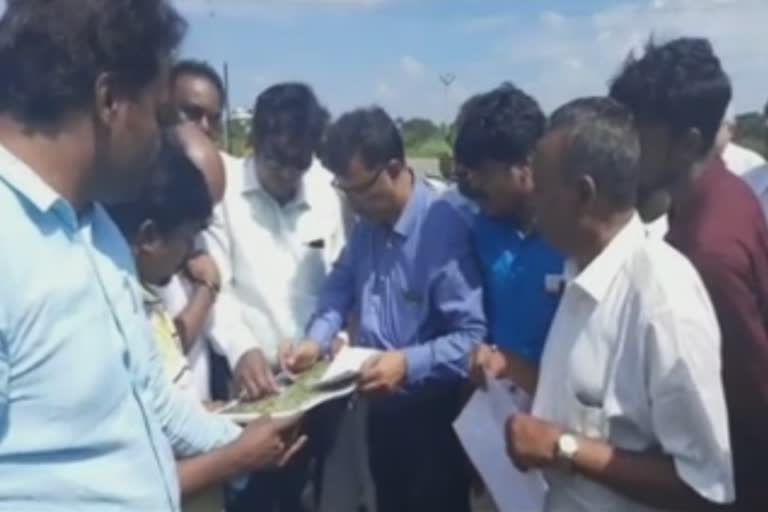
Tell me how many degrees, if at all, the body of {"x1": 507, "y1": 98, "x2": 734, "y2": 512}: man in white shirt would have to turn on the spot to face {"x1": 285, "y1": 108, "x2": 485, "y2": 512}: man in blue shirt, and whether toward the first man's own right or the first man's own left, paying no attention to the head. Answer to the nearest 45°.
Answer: approximately 45° to the first man's own right

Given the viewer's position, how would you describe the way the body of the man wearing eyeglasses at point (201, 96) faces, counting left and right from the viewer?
facing the viewer and to the right of the viewer

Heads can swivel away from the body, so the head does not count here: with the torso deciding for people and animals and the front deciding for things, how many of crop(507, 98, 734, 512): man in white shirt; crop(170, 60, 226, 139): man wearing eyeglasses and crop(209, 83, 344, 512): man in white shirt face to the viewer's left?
1

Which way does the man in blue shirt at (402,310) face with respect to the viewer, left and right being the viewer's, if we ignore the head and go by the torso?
facing the viewer and to the left of the viewer

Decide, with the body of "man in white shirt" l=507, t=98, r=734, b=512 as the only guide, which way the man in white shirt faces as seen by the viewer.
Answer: to the viewer's left

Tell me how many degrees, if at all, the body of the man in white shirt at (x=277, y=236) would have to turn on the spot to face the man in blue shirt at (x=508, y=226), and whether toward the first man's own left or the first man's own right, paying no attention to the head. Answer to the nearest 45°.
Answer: approximately 45° to the first man's own left

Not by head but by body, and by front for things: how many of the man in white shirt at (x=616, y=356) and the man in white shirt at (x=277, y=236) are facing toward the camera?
1

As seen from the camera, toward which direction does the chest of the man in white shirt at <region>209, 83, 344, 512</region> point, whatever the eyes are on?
toward the camera

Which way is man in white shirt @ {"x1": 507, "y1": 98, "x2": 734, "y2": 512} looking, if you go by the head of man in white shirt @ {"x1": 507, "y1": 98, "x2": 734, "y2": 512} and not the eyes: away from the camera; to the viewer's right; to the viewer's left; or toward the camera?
to the viewer's left

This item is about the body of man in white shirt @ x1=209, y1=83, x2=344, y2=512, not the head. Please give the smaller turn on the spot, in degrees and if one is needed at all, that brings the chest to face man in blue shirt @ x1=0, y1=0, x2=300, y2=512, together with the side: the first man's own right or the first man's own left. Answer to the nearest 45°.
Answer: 0° — they already face them

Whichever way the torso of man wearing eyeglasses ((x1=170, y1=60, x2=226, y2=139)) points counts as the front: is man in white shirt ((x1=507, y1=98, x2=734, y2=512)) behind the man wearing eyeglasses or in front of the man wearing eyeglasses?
in front
